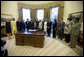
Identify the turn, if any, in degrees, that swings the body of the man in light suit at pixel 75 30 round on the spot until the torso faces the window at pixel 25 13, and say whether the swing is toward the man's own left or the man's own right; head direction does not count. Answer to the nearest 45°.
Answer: approximately 45° to the man's own right

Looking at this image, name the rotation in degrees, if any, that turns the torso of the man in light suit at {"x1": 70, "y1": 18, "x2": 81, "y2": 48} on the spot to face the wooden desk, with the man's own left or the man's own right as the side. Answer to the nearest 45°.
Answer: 0° — they already face it

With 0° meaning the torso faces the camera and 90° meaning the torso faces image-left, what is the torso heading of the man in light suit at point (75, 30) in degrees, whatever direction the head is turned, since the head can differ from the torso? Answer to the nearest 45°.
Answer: approximately 90°

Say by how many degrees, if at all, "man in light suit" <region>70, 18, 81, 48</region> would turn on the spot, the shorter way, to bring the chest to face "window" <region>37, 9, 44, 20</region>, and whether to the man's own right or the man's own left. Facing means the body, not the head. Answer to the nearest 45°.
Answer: approximately 45° to the man's own right

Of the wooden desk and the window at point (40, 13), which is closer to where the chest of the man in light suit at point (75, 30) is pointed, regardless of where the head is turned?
the wooden desk

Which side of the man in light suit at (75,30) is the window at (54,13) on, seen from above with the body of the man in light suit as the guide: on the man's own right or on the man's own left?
on the man's own right
